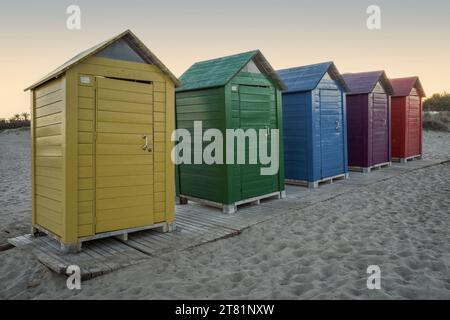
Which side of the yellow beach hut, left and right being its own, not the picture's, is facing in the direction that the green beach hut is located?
left

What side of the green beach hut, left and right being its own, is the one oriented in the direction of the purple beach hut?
left

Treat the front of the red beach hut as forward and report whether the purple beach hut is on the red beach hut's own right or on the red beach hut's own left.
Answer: on the red beach hut's own right

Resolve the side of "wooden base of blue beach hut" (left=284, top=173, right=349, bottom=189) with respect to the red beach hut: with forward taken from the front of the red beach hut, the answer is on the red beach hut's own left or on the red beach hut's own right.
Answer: on the red beach hut's own right
